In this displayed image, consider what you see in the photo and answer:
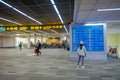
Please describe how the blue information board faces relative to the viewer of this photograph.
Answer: facing the viewer
